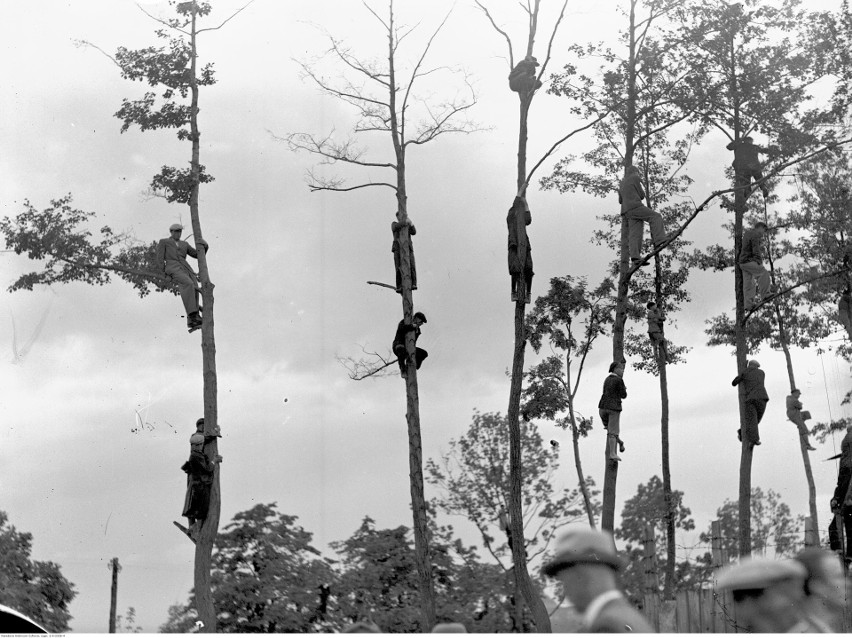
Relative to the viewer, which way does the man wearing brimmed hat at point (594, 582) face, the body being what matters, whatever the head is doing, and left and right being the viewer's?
facing away from the viewer and to the left of the viewer

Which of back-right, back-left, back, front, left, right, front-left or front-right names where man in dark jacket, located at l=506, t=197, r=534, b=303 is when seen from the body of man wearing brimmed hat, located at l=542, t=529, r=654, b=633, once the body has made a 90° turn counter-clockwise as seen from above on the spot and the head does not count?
back-right

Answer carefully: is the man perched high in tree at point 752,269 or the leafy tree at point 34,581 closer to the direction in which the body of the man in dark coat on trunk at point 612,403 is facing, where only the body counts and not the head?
the man perched high in tree

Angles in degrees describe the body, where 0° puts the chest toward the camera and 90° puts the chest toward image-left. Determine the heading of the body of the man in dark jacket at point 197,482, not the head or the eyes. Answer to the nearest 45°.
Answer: approximately 315°

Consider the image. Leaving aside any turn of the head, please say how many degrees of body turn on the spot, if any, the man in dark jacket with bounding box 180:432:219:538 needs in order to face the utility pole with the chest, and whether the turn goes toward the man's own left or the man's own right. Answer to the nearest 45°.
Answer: approximately 180°

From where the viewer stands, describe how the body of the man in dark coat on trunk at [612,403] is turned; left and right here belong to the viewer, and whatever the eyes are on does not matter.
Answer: facing away from the viewer and to the right of the viewer

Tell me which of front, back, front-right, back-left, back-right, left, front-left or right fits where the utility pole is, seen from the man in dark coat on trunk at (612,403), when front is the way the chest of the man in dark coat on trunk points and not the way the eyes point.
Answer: back-left

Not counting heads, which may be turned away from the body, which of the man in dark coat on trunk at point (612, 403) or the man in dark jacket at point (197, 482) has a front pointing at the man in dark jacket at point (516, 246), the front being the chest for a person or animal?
the man in dark jacket at point (197, 482)
